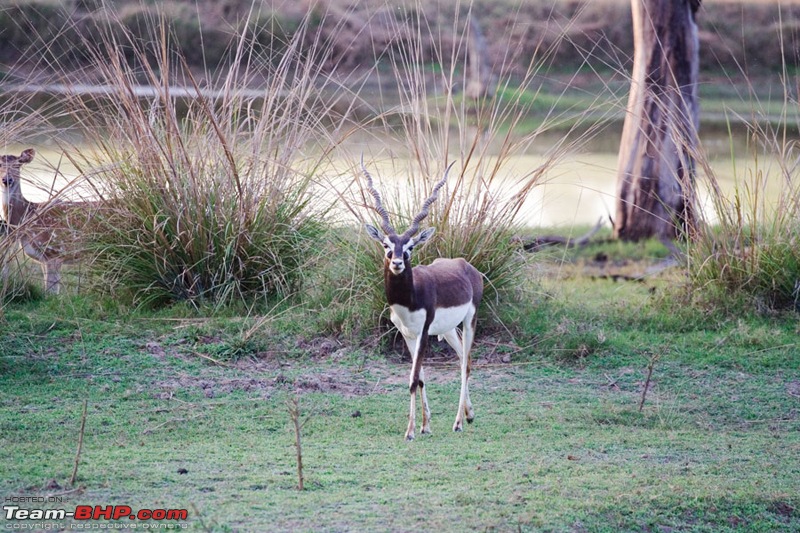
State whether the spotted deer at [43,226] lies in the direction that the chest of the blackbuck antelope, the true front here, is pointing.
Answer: no

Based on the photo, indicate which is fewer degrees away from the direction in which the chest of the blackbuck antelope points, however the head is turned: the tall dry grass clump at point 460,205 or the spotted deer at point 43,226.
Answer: the spotted deer

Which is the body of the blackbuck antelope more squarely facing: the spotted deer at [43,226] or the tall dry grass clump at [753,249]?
the spotted deer

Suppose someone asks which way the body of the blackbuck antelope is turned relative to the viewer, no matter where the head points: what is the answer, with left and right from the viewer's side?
facing the viewer and to the left of the viewer

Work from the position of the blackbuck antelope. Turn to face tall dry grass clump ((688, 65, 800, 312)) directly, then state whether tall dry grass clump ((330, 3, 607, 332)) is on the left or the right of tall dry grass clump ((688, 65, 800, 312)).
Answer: left

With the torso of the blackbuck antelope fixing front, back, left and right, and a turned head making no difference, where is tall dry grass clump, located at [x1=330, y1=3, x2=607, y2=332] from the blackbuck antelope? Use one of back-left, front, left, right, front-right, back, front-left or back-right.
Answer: back-right

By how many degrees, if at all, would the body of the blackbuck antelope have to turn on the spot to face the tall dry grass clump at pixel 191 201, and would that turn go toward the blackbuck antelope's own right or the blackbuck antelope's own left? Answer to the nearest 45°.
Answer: approximately 90° to the blackbuck antelope's own right

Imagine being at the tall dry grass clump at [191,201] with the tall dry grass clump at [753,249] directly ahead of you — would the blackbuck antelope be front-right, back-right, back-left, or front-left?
front-right

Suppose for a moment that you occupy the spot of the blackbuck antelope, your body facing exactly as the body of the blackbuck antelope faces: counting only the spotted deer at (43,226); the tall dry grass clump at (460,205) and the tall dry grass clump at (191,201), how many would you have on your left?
0

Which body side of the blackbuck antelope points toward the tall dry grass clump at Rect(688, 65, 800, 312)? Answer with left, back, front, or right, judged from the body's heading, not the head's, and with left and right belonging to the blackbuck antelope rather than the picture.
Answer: back

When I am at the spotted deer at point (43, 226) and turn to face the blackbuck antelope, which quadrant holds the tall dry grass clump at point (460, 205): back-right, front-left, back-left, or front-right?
front-left
